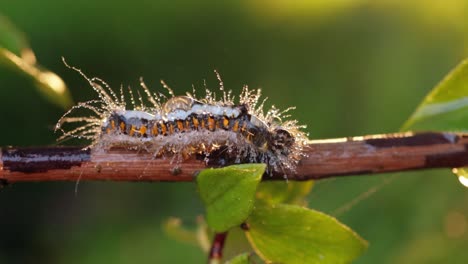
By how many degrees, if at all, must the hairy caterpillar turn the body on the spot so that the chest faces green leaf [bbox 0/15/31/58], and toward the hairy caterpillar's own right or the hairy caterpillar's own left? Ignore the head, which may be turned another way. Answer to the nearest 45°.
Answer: approximately 180°

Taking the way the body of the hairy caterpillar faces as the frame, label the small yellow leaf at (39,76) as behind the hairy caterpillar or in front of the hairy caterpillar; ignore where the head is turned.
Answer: behind

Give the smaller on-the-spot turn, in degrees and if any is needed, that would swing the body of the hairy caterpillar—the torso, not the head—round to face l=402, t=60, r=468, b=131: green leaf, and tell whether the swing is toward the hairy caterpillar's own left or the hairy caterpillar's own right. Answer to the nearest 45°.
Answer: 0° — it already faces it

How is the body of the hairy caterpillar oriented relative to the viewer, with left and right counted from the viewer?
facing to the right of the viewer
